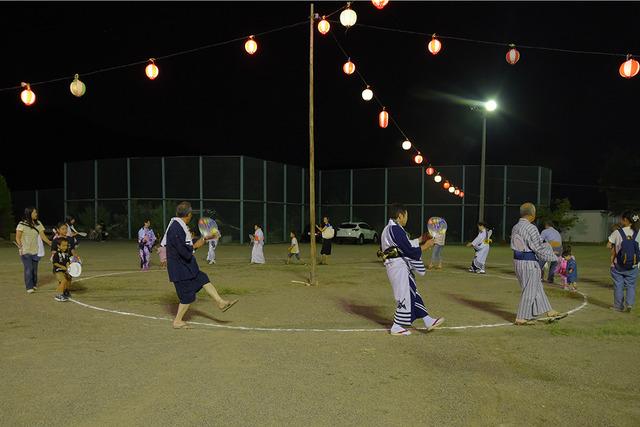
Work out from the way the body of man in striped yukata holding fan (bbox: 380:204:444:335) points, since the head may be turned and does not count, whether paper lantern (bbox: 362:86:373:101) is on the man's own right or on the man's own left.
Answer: on the man's own left

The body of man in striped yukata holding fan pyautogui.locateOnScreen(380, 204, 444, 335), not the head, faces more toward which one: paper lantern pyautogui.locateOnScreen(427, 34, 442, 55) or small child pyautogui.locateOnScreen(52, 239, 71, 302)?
the paper lantern

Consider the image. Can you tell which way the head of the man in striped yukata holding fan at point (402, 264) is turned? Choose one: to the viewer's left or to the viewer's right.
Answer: to the viewer's right

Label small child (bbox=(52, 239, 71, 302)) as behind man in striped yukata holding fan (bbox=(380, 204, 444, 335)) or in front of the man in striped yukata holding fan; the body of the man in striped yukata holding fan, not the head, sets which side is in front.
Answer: behind

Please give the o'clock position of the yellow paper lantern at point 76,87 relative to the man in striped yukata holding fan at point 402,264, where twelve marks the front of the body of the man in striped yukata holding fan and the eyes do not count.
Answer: The yellow paper lantern is roughly at 7 o'clock from the man in striped yukata holding fan.

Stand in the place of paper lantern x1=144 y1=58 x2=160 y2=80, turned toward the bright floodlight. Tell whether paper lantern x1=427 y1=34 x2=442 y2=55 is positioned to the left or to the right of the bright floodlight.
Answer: right

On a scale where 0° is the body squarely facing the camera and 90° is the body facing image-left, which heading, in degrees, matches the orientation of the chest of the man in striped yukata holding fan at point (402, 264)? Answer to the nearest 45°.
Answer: approximately 270°

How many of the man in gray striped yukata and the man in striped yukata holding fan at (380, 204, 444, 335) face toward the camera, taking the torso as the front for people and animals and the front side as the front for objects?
0
